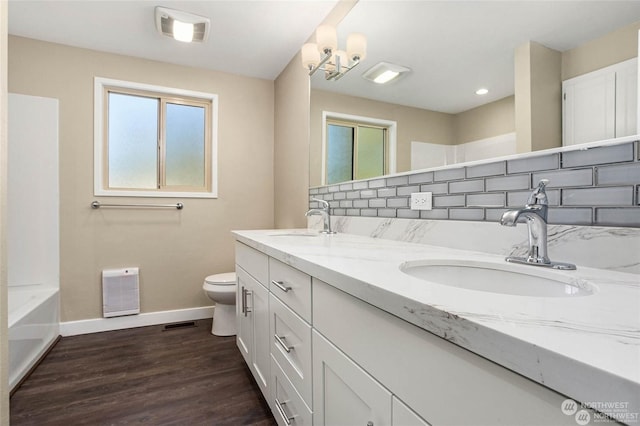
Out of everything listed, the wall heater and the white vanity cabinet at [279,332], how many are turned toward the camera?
1

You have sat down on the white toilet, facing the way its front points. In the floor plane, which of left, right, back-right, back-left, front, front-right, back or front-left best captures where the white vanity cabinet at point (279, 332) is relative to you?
left

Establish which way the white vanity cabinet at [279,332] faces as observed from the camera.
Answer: facing to the left of the viewer

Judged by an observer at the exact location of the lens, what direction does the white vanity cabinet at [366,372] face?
facing the viewer and to the left of the viewer

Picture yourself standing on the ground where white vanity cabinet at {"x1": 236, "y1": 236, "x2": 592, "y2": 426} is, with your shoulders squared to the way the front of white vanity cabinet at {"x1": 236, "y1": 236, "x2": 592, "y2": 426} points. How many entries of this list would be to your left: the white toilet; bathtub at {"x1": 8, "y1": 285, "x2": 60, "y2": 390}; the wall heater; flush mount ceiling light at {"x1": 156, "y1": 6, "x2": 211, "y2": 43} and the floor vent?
0

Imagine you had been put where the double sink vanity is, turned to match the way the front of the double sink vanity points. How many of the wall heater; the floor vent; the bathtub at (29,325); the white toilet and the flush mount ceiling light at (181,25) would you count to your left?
0

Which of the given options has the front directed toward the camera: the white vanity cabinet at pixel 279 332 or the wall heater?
the wall heater

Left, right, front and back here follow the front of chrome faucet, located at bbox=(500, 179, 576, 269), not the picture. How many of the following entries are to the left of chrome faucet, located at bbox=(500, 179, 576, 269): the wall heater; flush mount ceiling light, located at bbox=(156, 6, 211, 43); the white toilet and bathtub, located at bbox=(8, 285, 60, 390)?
0

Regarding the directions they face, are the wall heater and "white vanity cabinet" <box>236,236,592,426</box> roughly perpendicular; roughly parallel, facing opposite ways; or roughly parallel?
roughly perpendicular

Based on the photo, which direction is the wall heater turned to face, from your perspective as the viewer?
facing the viewer

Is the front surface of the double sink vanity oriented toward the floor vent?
no

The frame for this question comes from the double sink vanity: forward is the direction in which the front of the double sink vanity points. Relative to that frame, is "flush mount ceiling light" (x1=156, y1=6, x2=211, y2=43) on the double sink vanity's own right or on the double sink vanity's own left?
on the double sink vanity's own right
